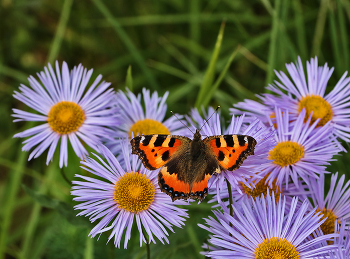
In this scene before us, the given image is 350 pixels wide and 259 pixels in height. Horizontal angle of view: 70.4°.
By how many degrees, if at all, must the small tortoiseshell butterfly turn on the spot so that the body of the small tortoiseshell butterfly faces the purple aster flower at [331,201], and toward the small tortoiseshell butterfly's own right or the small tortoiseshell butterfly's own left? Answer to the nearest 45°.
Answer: approximately 90° to the small tortoiseshell butterfly's own right

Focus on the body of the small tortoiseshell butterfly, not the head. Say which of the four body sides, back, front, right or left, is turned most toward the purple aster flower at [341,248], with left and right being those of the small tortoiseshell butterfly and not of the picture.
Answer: right

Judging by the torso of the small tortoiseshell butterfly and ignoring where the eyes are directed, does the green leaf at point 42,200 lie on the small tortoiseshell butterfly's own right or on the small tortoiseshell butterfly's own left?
on the small tortoiseshell butterfly's own left

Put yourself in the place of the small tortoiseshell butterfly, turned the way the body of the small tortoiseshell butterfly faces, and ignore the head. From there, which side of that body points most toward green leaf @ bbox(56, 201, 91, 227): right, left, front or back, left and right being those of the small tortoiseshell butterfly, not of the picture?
left

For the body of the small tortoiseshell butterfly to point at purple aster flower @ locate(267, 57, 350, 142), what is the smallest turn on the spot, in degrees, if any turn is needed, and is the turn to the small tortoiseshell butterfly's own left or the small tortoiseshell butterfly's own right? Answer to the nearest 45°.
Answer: approximately 90° to the small tortoiseshell butterfly's own right

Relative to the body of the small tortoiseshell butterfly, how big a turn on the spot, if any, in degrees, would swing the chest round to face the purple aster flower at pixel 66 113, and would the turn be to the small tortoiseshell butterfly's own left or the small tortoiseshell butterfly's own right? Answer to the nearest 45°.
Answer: approximately 90° to the small tortoiseshell butterfly's own left

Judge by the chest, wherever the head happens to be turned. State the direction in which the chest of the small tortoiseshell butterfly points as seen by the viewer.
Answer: away from the camera
